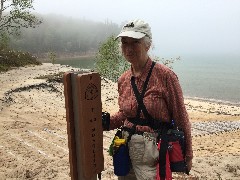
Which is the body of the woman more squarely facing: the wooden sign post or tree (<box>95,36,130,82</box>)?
the wooden sign post

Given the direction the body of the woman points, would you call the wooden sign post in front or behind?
in front

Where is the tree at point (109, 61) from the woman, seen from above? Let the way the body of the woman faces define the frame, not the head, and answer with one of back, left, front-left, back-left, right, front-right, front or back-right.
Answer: back-right

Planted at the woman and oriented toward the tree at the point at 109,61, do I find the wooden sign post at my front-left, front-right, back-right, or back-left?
back-left

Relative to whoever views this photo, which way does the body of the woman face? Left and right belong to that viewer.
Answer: facing the viewer and to the left of the viewer
